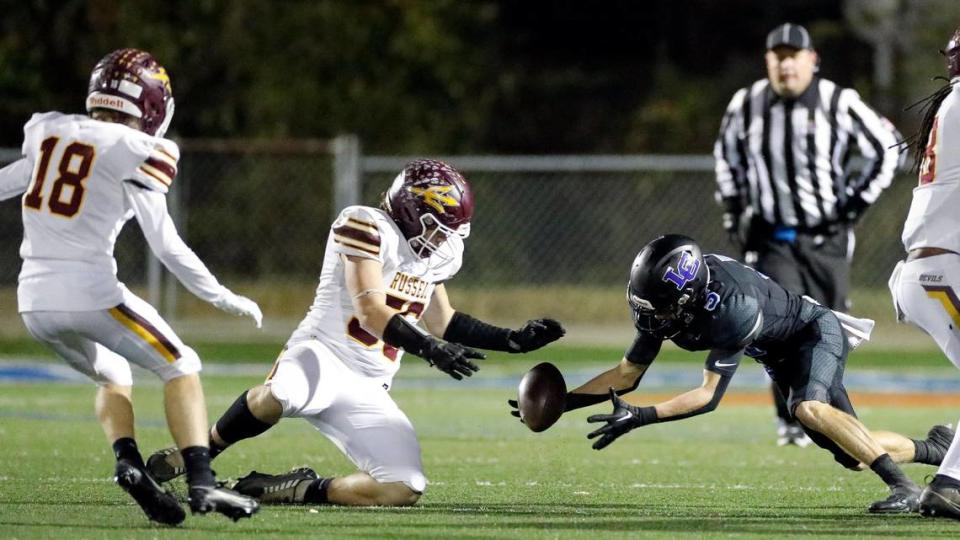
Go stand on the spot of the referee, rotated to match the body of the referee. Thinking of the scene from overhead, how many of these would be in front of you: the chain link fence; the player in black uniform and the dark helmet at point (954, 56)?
2

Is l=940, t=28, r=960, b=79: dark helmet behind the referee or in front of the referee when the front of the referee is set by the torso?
in front

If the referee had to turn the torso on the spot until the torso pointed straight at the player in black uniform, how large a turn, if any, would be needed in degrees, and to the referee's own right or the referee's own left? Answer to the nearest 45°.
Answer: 0° — they already face them

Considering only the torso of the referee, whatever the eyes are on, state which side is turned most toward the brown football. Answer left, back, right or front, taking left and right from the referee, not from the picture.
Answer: front

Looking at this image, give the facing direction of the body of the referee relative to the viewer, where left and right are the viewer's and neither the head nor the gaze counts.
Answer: facing the viewer
